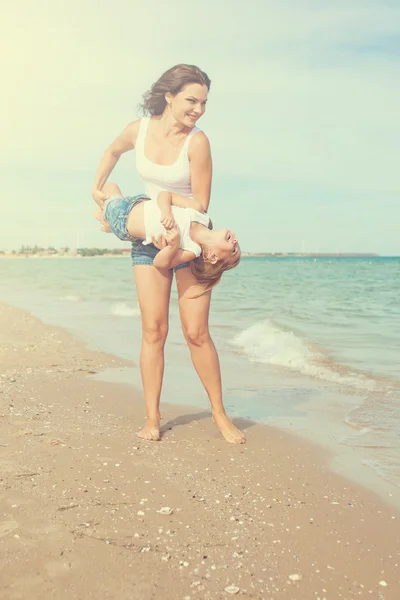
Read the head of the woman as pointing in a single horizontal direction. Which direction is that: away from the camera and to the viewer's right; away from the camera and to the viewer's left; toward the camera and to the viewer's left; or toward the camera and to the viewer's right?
toward the camera and to the viewer's right

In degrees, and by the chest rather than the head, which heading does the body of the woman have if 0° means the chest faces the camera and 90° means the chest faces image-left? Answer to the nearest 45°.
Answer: approximately 0°
